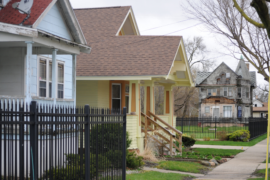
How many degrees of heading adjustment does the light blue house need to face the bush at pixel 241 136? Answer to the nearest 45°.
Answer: approximately 90° to its left

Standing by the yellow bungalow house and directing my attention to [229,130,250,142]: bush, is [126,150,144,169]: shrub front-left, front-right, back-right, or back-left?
back-right

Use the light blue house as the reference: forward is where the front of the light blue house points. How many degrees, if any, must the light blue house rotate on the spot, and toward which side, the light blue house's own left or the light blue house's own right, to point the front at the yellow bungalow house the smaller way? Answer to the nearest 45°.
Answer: approximately 90° to the light blue house's own left

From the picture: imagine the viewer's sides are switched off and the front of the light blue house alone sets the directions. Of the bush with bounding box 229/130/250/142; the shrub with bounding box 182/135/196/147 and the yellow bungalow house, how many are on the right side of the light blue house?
0

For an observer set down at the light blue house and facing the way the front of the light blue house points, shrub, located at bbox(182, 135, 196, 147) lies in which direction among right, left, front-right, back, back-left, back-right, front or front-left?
left
